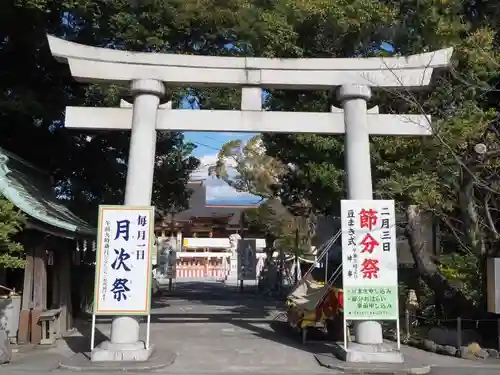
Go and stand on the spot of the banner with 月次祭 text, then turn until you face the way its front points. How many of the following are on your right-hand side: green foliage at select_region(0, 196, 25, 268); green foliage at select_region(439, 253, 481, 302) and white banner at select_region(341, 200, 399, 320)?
1

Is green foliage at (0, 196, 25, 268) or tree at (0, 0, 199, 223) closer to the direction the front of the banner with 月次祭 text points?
the green foliage

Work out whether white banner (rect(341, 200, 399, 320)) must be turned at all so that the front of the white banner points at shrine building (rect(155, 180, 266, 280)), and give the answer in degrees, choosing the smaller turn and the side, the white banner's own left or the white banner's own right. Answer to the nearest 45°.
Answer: approximately 180°

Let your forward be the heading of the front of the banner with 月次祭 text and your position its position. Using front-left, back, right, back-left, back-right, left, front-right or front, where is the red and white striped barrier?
back

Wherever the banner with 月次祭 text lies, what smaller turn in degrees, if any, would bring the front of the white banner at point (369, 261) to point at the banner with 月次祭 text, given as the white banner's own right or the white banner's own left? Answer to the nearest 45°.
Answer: approximately 90° to the white banner's own right

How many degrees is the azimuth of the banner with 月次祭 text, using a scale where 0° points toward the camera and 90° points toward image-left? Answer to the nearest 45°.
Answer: approximately 0°

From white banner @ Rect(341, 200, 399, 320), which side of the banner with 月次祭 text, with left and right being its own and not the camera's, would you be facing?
left

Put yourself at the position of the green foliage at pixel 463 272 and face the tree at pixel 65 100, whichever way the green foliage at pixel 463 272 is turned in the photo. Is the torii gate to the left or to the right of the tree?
left

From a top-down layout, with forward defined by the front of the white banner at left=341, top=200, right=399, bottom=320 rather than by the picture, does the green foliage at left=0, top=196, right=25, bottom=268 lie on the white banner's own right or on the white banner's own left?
on the white banner's own right

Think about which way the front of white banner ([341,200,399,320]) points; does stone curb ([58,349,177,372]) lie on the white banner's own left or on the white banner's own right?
on the white banner's own right

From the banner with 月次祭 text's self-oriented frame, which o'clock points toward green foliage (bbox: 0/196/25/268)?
The green foliage is roughly at 3 o'clock from the banner with 月次祭 text.

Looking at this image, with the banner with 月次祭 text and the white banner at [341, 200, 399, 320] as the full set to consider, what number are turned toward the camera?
2
